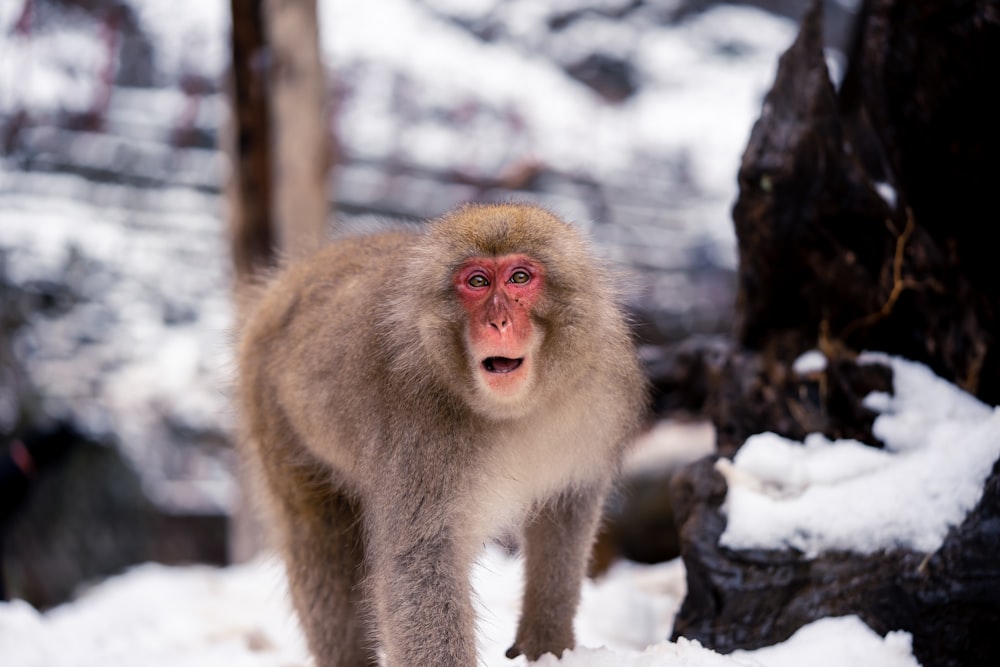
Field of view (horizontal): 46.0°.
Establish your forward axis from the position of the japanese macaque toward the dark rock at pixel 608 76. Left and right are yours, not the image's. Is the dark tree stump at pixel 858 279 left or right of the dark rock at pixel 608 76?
right

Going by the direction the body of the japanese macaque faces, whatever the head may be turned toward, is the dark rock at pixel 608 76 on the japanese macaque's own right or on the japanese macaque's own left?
on the japanese macaque's own left

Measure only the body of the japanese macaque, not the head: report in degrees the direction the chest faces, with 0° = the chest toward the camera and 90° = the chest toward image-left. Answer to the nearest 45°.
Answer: approximately 315°

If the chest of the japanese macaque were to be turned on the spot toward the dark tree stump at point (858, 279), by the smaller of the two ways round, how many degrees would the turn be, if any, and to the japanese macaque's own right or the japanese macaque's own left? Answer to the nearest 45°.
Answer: approximately 90° to the japanese macaque's own left
